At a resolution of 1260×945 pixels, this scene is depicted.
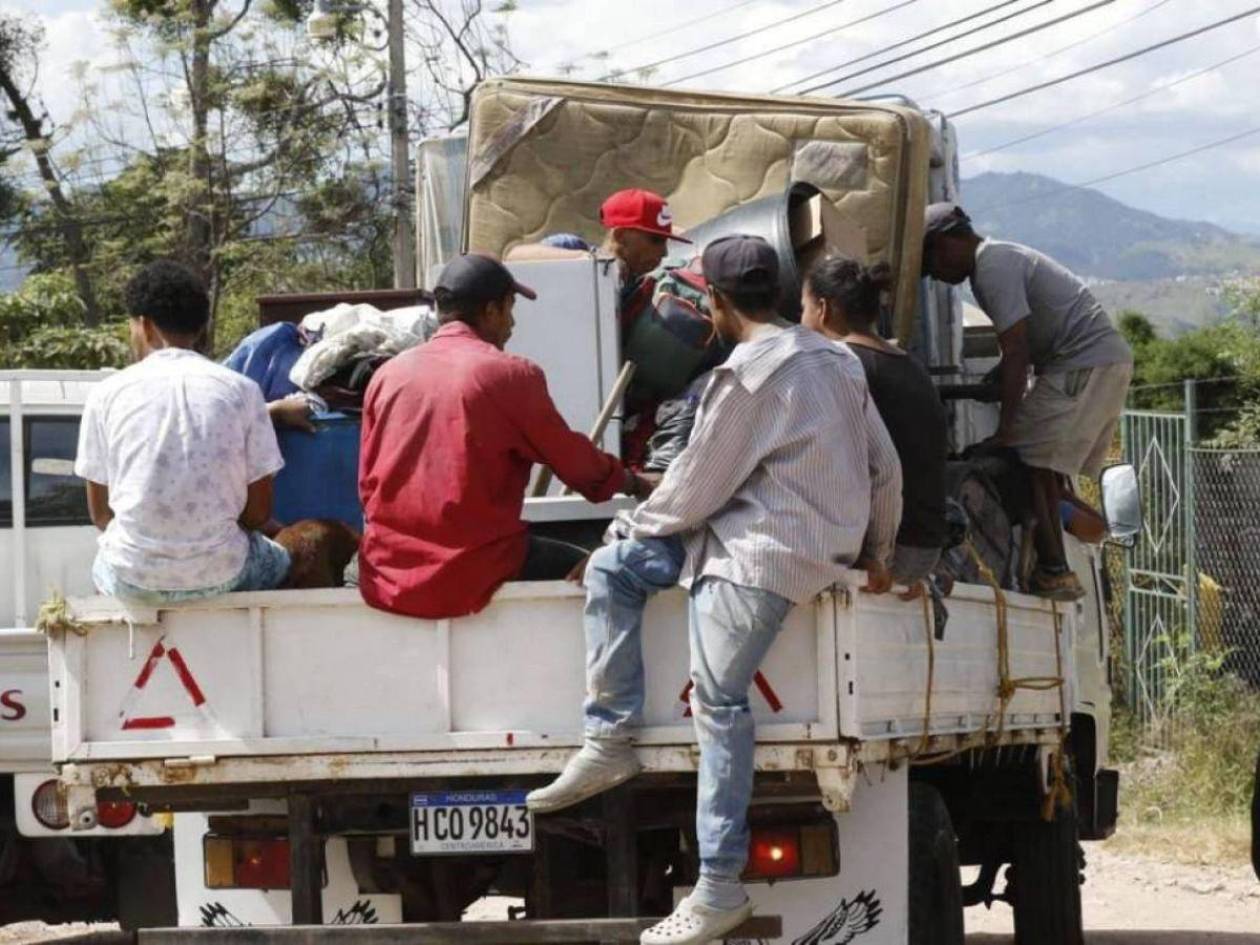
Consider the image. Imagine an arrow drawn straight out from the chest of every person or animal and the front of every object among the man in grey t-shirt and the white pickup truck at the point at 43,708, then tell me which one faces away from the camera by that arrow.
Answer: the white pickup truck

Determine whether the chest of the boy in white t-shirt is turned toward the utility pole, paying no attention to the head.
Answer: yes

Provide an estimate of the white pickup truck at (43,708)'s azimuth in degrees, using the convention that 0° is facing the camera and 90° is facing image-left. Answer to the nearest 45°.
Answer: approximately 180°

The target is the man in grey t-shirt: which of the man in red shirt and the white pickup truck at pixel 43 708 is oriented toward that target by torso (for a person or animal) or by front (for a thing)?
the man in red shirt

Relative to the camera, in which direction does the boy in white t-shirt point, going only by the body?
away from the camera

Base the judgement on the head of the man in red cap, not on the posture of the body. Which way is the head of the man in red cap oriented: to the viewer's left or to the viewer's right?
to the viewer's right

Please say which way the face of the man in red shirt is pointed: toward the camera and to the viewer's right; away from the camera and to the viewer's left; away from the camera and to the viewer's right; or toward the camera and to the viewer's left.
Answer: away from the camera and to the viewer's right

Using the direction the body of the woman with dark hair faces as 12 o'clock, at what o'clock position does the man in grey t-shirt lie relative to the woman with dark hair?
The man in grey t-shirt is roughly at 2 o'clock from the woman with dark hair.
